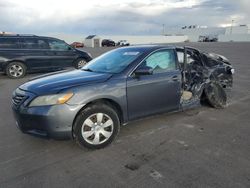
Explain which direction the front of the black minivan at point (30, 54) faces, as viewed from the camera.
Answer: facing away from the viewer and to the right of the viewer

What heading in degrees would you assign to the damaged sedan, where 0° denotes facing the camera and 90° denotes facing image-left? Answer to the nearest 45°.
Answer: approximately 45°

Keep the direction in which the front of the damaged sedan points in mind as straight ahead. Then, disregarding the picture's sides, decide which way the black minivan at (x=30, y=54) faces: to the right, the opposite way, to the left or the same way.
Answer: the opposite way

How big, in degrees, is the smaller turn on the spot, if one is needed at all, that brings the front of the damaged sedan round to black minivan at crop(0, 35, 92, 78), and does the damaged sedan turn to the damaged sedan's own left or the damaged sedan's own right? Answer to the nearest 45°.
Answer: approximately 90° to the damaged sedan's own right

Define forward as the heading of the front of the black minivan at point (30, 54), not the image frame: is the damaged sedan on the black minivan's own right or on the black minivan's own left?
on the black minivan's own right
